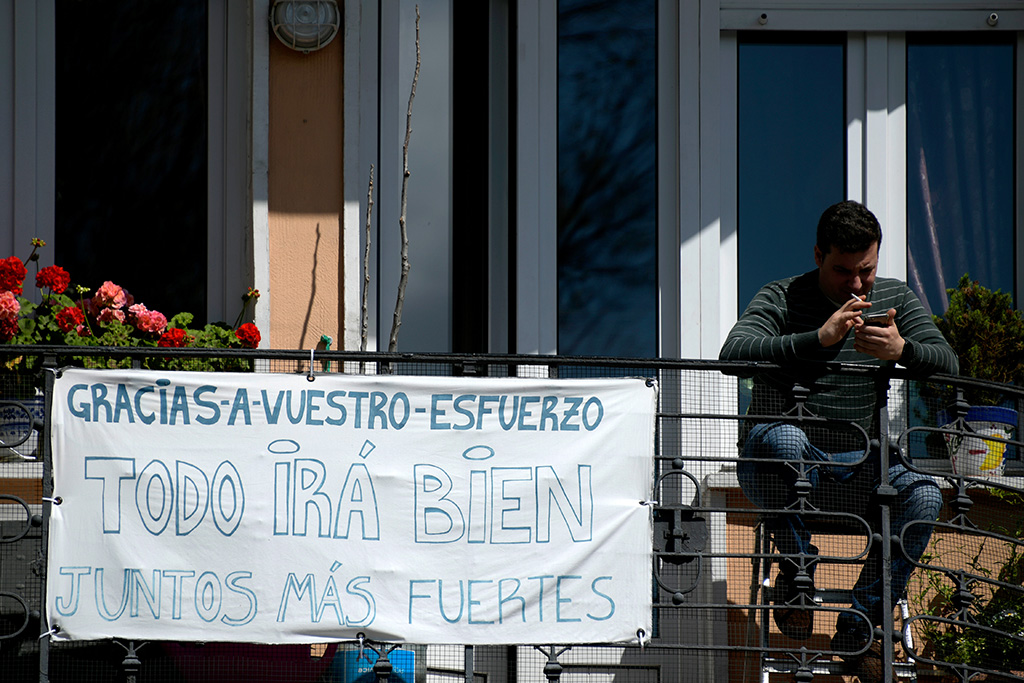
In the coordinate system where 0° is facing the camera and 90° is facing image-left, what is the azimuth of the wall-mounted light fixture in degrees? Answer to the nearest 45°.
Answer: approximately 0°

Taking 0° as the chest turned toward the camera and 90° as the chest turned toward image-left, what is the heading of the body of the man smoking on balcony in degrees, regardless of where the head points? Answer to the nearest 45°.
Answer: approximately 0°

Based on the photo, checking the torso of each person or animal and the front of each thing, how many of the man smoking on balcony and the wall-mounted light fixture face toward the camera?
2

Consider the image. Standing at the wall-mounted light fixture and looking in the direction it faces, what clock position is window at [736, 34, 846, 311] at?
The window is roughly at 9 o'clock from the wall-mounted light fixture.

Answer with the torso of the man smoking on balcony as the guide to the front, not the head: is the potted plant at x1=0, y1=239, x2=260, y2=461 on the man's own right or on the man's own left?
on the man's own right

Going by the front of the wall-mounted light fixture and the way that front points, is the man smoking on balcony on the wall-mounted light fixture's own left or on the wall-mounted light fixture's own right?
on the wall-mounted light fixture's own left
